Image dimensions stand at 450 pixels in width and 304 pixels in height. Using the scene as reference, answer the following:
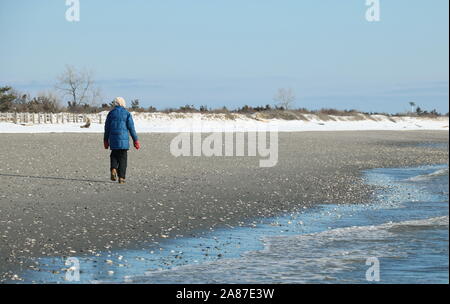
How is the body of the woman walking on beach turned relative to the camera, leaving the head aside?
away from the camera
